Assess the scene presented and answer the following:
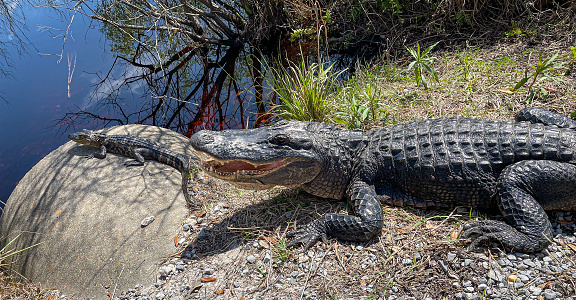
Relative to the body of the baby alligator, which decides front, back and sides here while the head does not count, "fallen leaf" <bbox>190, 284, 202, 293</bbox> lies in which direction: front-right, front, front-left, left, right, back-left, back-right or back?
left

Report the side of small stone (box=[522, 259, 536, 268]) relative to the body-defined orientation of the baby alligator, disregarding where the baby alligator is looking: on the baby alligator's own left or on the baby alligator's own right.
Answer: on the baby alligator's own left

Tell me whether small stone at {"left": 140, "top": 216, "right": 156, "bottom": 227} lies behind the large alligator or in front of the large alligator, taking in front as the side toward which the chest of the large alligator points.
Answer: in front

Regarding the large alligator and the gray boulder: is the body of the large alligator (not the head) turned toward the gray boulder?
yes

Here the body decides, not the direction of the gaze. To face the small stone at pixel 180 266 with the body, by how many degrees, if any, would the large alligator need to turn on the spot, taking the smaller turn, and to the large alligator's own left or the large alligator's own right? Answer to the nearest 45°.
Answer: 0° — it already faces it

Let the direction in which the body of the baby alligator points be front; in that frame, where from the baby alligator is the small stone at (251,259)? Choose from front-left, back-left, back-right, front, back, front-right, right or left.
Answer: left

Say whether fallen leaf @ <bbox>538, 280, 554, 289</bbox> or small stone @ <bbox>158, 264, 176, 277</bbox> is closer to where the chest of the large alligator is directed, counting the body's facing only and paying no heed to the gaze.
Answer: the small stone

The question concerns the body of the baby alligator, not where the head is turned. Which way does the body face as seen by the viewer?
to the viewer's left

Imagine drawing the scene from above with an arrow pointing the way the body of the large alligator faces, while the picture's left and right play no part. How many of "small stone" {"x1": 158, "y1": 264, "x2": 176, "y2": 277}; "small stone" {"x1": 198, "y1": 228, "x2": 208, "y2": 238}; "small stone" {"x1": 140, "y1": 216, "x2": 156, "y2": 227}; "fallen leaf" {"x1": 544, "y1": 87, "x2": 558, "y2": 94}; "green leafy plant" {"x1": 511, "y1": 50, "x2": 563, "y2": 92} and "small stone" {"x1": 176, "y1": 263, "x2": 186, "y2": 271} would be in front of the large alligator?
4

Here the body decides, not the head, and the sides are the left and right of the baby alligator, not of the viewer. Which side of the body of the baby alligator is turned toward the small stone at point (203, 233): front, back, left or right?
left

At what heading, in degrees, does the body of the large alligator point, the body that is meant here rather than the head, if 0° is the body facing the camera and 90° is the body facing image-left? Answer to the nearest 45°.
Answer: approximately 90°

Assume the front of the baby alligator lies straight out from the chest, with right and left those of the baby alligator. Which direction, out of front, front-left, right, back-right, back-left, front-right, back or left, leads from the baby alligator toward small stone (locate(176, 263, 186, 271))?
left

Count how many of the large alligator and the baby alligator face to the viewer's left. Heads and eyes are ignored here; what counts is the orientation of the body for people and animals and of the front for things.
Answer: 2

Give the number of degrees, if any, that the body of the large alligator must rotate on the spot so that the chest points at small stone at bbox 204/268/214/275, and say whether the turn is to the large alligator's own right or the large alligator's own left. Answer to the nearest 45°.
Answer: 0° — it already faces it

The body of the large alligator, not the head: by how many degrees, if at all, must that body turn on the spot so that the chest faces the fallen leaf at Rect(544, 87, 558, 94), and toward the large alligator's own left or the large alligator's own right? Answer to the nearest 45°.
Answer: approximately 135° to the large alligator's own right

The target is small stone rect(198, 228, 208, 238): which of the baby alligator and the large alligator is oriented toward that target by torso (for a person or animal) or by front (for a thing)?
the large alligator
